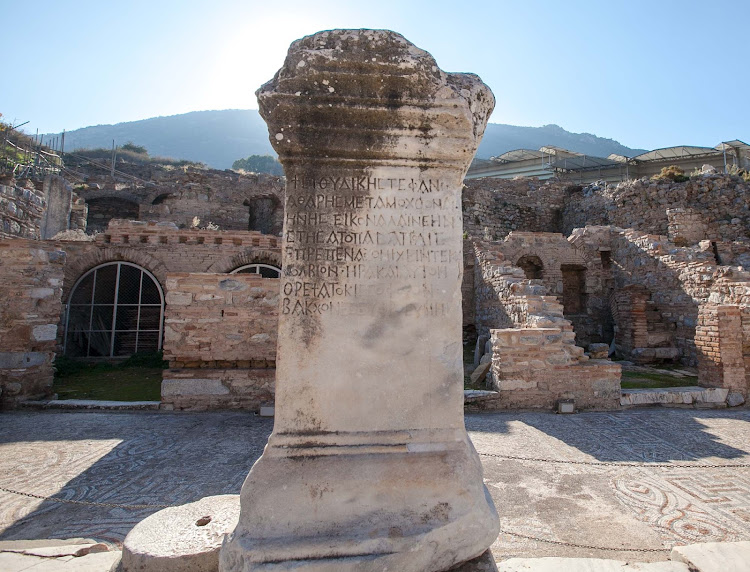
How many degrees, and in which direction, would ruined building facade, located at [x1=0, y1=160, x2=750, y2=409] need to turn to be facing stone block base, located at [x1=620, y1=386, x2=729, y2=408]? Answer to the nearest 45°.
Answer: approximately 45° to its left

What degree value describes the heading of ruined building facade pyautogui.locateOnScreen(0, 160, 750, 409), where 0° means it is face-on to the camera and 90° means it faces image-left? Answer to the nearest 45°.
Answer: approximately 0°

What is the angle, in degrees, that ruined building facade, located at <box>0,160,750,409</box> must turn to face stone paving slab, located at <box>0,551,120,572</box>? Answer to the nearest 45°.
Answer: approximately 45° to its right

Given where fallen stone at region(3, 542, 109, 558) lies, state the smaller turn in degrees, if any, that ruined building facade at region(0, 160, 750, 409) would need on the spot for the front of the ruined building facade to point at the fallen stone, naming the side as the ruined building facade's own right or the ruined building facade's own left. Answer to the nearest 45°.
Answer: approximately 45° to the ruined building facade's own right

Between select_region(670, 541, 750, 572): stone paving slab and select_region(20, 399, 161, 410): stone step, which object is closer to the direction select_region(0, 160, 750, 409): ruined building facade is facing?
the stone paving slab

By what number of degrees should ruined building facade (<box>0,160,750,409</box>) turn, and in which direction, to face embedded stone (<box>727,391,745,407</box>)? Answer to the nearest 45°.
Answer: approximately 45° to its left

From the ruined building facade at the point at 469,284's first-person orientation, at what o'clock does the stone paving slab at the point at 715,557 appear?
The stone paving slab is roughly at 12 o'clock from the ruined building facade.
